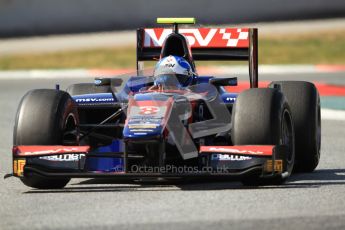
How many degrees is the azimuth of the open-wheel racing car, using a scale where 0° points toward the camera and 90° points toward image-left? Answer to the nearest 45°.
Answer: approximately 0°
